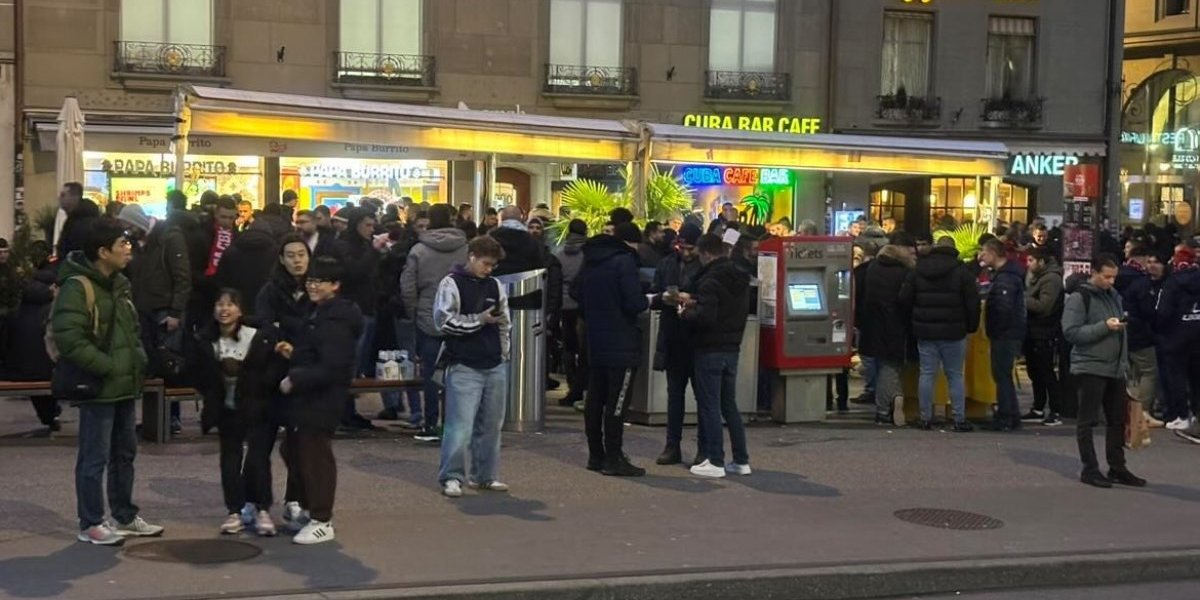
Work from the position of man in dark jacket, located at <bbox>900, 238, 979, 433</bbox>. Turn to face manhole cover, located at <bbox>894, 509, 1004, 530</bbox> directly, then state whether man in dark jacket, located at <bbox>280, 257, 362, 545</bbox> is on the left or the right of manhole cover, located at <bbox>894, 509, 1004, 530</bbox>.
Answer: right

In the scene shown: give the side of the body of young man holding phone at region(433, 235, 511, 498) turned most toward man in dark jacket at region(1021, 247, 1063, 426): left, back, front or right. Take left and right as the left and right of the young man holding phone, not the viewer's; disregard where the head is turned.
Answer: left

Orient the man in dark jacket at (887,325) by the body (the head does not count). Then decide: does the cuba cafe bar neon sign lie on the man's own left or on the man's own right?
on the man's own left

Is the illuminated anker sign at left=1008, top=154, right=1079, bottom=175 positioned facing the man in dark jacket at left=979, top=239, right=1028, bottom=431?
yes

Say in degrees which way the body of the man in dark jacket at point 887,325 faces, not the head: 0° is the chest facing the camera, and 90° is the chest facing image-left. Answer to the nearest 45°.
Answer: approximately 225°

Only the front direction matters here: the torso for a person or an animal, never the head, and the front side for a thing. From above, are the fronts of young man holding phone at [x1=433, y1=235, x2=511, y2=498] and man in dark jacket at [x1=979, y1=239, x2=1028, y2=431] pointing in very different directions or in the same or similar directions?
very different directions

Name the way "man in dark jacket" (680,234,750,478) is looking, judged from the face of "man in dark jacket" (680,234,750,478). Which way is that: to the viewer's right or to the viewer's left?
to the viewer's left
